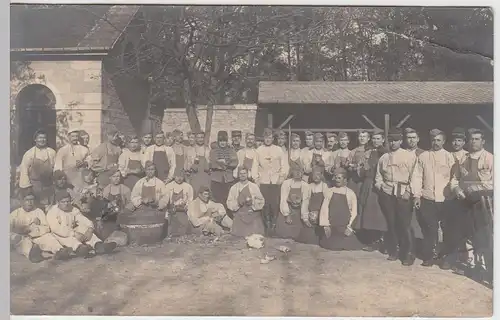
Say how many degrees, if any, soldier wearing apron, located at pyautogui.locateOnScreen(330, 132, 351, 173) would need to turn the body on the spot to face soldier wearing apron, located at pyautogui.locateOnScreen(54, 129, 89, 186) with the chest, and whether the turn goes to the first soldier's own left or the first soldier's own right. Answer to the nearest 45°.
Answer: approximately 90° to the first soldier's own right

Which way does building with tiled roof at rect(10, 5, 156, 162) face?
toward the camera

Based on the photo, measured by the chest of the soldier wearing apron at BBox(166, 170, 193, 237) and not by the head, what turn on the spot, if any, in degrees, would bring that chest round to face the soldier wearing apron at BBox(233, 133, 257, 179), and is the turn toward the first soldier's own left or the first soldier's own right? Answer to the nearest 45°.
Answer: approximately 90° to the first soldier's own left

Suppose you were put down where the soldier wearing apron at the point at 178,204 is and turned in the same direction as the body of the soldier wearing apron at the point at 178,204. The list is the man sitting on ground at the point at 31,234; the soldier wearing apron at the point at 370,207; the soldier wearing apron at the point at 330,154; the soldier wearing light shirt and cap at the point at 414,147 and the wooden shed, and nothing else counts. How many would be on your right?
1

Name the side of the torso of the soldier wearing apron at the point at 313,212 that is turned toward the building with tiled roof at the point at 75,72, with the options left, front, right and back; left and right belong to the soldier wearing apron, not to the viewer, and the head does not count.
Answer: right

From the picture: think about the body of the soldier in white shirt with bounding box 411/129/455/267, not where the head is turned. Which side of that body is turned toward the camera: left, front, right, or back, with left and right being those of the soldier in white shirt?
front

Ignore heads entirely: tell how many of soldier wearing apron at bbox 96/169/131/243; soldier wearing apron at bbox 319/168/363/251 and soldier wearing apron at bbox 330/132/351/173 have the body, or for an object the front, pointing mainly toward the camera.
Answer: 3

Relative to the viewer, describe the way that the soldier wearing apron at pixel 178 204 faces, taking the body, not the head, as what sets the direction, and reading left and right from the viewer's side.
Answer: facing the viewer

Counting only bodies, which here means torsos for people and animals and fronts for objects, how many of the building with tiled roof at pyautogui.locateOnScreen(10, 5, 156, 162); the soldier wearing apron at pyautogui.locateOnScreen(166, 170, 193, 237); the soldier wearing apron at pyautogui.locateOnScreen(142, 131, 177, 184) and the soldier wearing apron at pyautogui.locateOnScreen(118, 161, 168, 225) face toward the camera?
4

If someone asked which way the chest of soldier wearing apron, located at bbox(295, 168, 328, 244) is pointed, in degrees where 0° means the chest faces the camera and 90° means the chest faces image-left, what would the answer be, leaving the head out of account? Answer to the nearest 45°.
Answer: approximately 0°

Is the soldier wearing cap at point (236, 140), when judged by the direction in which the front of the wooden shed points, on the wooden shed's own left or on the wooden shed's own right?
on the wooden shed's own right
